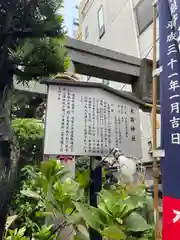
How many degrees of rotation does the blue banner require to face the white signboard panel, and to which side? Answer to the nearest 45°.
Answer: approximately 135° to its right

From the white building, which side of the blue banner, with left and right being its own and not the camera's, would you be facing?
back

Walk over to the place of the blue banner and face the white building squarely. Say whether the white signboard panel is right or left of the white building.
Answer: left

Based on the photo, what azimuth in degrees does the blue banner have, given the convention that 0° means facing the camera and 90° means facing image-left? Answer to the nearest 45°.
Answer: approximately 0°
